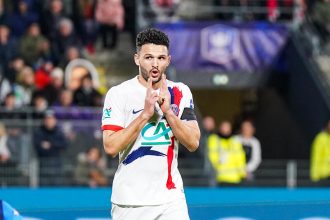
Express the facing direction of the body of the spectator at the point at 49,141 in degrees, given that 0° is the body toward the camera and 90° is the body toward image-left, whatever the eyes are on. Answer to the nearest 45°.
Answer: approximately 0°

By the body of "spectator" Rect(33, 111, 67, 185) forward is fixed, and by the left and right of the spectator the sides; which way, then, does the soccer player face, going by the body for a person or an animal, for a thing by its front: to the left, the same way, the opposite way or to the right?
the same way

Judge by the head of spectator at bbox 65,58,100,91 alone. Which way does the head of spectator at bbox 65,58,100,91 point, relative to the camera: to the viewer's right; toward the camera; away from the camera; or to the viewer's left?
toward the camera

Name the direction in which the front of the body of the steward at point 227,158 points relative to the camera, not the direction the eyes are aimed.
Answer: toward the camera

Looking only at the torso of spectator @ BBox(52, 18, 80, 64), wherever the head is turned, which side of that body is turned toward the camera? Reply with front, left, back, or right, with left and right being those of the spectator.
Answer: front

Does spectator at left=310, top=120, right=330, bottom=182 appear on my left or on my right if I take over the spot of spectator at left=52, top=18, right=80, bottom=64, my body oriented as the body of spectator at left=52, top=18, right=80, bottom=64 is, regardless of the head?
on my left

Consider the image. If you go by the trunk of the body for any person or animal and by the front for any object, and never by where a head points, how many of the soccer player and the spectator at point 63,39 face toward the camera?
2

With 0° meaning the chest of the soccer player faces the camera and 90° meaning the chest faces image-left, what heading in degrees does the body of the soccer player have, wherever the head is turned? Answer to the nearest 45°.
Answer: approximately 0°

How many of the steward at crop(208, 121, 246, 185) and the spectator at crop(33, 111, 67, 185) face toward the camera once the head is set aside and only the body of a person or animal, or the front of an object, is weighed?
2

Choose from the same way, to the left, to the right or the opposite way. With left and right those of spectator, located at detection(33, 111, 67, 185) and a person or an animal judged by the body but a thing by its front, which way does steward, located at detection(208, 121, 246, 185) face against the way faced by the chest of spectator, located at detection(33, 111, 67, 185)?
the same way

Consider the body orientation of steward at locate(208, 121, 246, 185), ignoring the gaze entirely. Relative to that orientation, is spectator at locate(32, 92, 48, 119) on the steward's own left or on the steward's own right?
on the steward's own right
